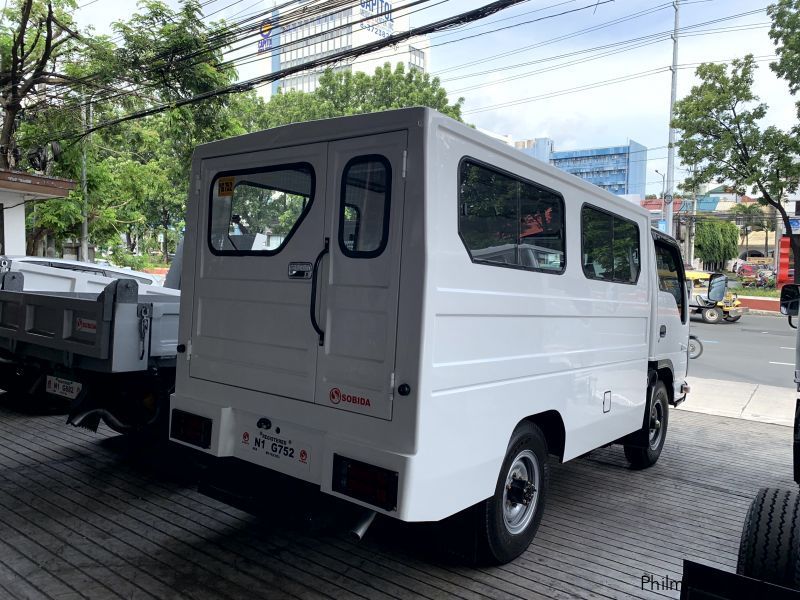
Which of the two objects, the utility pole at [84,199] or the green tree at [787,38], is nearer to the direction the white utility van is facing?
the green tree

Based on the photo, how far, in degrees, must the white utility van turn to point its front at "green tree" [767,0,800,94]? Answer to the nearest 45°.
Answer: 0° — it already faces it

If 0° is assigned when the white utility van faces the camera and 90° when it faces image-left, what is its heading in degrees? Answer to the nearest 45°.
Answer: approximately 225°

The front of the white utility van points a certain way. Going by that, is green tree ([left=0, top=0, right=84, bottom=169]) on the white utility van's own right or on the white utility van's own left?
on the white utility van's own left

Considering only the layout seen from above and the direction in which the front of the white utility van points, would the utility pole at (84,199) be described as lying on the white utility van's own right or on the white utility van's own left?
on the white utility van's own left
